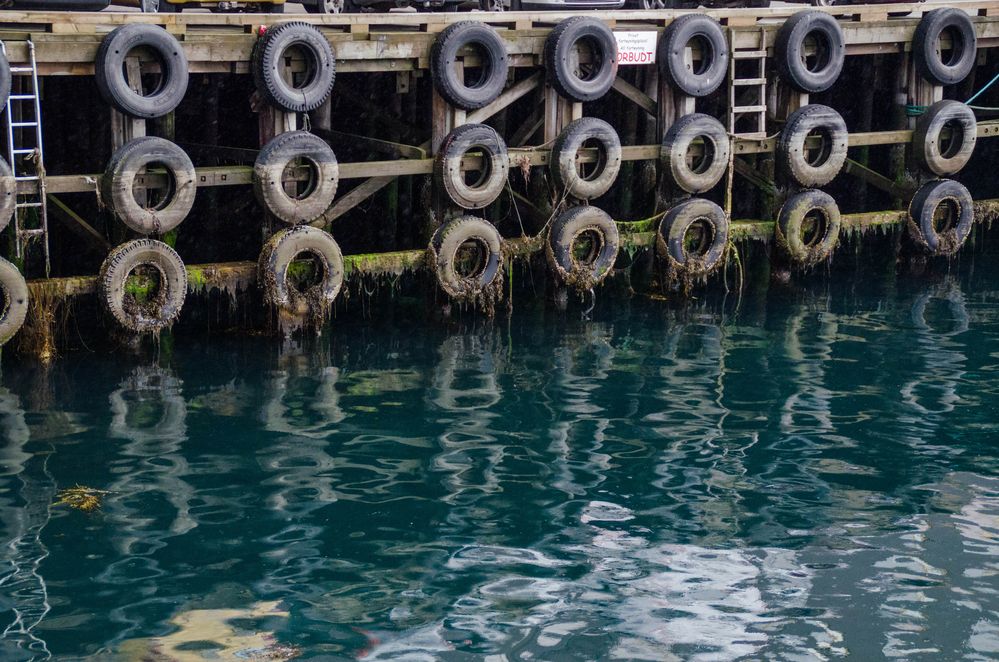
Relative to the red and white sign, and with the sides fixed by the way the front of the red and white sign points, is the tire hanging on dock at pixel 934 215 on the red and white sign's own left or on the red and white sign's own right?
on the red and white sign's own left

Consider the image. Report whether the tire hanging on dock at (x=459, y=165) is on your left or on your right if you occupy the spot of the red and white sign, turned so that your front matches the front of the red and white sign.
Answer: on your right

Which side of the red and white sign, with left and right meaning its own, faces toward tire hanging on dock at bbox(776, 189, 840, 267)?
left

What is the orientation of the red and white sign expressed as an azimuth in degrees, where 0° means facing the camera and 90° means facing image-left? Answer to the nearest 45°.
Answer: approximately 0°

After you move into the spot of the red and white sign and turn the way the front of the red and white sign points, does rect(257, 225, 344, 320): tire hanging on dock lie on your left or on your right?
on your right

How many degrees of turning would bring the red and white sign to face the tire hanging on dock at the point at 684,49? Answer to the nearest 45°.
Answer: approximately 90° to its left

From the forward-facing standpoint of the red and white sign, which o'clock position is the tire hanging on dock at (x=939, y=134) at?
The tire hanging on dock is roughly at 8 o'clock from the red and white sign.

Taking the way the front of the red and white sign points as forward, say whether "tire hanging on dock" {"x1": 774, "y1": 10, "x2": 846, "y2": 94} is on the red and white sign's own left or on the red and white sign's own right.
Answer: on the red and white sign's own left

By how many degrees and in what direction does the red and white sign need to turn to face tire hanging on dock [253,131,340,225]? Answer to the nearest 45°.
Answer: approximately 45° to its right

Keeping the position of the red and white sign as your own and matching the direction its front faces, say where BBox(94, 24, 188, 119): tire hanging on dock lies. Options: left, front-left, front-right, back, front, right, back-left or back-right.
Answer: front-right

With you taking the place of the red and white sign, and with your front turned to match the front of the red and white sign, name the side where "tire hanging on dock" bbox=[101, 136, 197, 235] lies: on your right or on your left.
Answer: on your right
